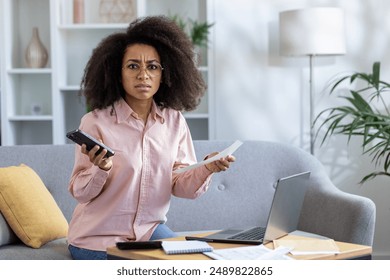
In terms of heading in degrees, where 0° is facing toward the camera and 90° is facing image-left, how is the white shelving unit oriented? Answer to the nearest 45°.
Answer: approximately 0°

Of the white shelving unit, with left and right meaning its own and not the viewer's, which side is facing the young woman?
front

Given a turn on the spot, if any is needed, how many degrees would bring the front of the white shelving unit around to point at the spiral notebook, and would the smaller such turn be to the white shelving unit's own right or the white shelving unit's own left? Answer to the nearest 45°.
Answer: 0° — it already faces it

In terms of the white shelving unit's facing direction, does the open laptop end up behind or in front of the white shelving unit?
in front

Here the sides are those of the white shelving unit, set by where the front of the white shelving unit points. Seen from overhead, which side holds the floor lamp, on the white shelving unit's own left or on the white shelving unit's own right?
on the white shelving unit's own left

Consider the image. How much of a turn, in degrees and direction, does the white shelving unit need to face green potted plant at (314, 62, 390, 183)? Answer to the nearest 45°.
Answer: approximately 90° to its left

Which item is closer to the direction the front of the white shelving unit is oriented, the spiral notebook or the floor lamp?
the spiral notebook

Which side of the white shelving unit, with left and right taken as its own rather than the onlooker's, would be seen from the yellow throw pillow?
front
